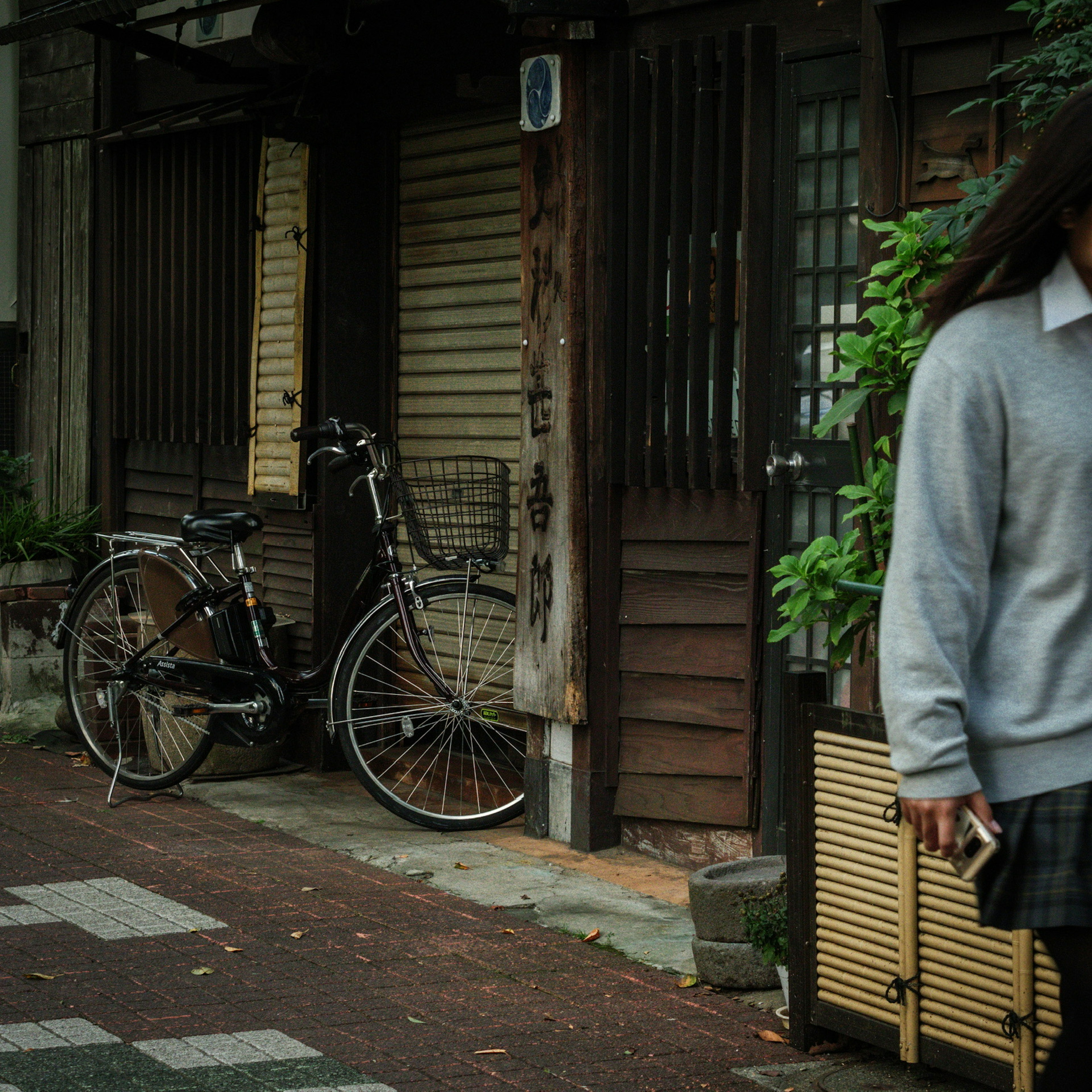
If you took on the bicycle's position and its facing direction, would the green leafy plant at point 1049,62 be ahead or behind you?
ahead

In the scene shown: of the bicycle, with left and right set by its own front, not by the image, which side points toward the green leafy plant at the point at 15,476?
back

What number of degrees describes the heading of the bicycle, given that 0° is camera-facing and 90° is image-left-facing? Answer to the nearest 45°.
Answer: approximately 315°

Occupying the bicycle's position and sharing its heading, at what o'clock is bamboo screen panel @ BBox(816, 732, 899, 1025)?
The bamboo screen panel is roughly at 1 o'clock from the bicycle.

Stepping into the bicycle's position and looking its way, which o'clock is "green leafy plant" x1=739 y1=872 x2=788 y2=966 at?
The green leafy plant is roughly at 1 o'clock from the bicycle.

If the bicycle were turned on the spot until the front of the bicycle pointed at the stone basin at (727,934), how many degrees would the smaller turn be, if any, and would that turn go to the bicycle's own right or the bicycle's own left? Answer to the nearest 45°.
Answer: approximately 45° to the bicycle's own right

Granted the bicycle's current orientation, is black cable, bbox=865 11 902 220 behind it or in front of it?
in front

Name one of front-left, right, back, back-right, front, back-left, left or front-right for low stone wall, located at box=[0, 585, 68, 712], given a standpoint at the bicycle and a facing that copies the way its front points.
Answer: back

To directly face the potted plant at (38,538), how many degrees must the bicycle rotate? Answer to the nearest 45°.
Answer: approximately 180°

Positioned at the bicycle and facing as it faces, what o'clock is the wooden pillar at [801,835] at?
The wooden pillar is roughly at 1 o'clock from the bicycle.

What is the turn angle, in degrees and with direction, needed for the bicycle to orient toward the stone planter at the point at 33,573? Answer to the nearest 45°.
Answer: approximately 180°
